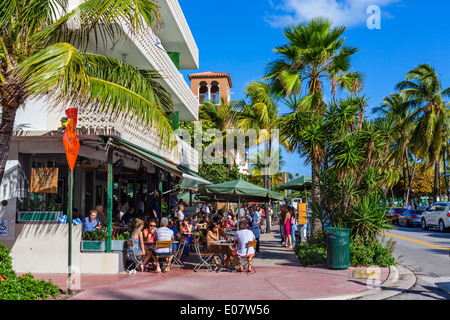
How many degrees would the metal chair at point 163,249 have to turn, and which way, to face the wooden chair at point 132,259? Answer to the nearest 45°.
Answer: approximately 45° to its left
